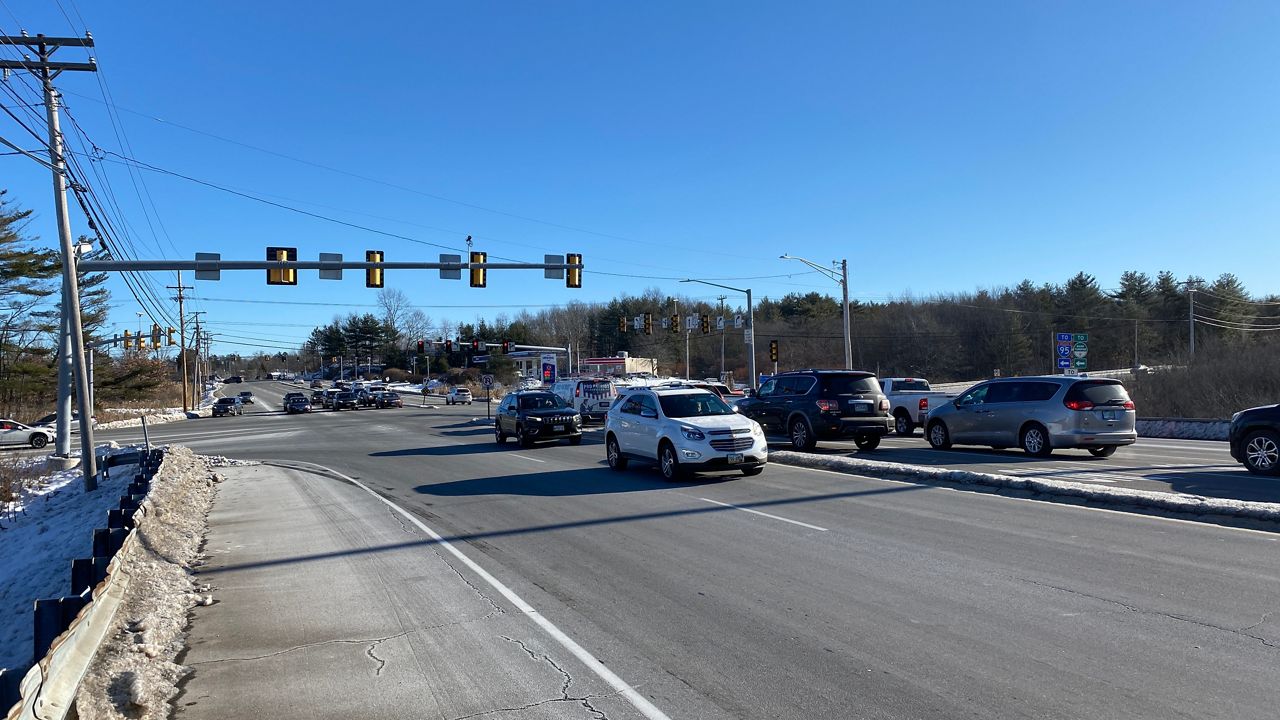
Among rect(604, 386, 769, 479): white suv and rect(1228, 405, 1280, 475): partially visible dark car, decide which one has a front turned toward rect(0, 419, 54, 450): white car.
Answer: the partially visible dark car

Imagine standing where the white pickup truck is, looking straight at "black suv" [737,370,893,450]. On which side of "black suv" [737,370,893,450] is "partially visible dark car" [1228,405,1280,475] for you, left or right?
left

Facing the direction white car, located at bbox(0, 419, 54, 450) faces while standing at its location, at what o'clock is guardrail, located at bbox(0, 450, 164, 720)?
The guardrail is roughly at 3 o'clock from the white car.
